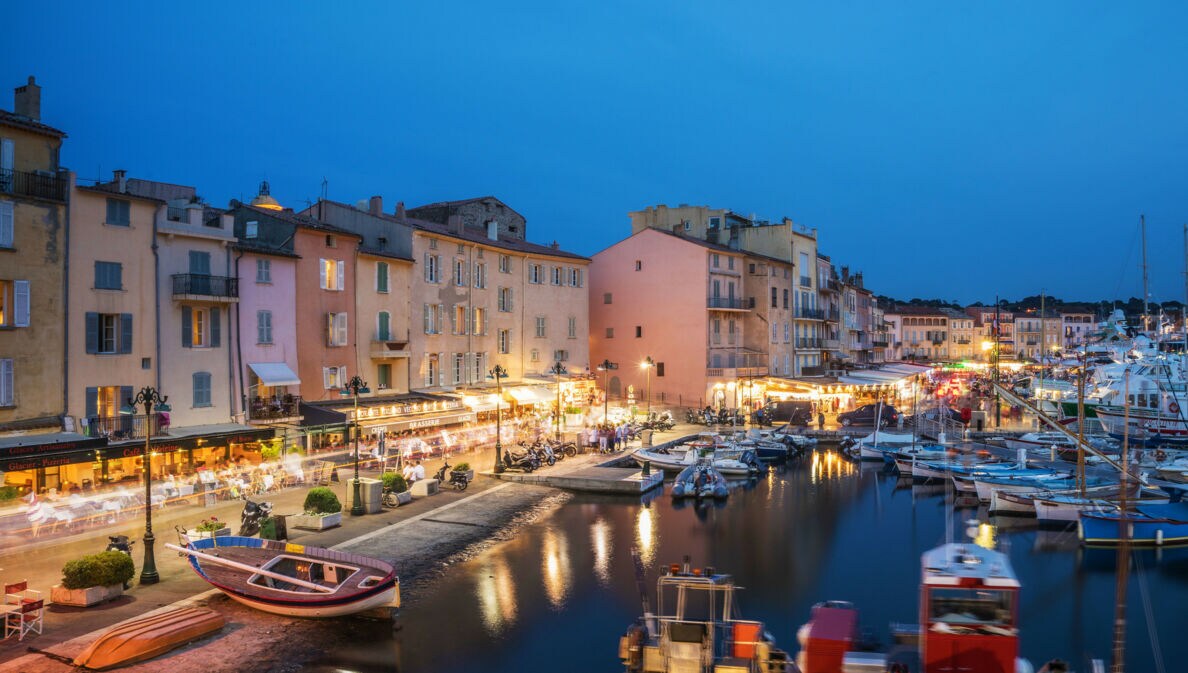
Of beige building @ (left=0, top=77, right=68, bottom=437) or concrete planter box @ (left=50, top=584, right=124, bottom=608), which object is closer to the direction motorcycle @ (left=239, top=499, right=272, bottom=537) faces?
the concrete planter box

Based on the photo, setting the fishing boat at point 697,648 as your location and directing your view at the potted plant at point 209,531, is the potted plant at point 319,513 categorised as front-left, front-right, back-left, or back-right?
front-right

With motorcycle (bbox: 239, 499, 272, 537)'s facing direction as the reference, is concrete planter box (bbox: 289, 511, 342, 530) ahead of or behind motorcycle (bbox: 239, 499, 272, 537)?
behind

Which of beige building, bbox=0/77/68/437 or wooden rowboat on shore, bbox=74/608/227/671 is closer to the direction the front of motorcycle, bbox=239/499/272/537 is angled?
the wooden rowboat on shore

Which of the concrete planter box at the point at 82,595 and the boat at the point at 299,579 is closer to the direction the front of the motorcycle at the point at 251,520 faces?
the concrete planter box

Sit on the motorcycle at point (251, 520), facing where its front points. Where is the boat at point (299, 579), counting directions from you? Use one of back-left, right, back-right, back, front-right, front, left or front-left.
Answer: front-left

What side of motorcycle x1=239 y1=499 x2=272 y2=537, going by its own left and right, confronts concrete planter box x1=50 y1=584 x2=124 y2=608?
front

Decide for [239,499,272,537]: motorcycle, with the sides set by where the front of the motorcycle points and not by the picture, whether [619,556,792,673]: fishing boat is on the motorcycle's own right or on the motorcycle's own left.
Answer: on the motorcycle's own left

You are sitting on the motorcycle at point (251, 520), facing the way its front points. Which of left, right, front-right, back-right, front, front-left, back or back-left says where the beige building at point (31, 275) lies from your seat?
right

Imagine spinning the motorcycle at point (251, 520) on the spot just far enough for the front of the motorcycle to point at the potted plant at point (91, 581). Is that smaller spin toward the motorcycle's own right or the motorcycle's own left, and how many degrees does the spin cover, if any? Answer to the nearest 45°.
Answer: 0° — it already faces it

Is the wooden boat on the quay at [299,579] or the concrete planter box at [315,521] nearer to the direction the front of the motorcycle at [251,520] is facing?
the wooden boat on the quay

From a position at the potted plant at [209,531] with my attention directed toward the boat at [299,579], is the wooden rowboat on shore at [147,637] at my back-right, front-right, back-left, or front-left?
front-right

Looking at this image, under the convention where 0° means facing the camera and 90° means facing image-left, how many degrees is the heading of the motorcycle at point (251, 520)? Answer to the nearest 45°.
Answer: approximately 45°
